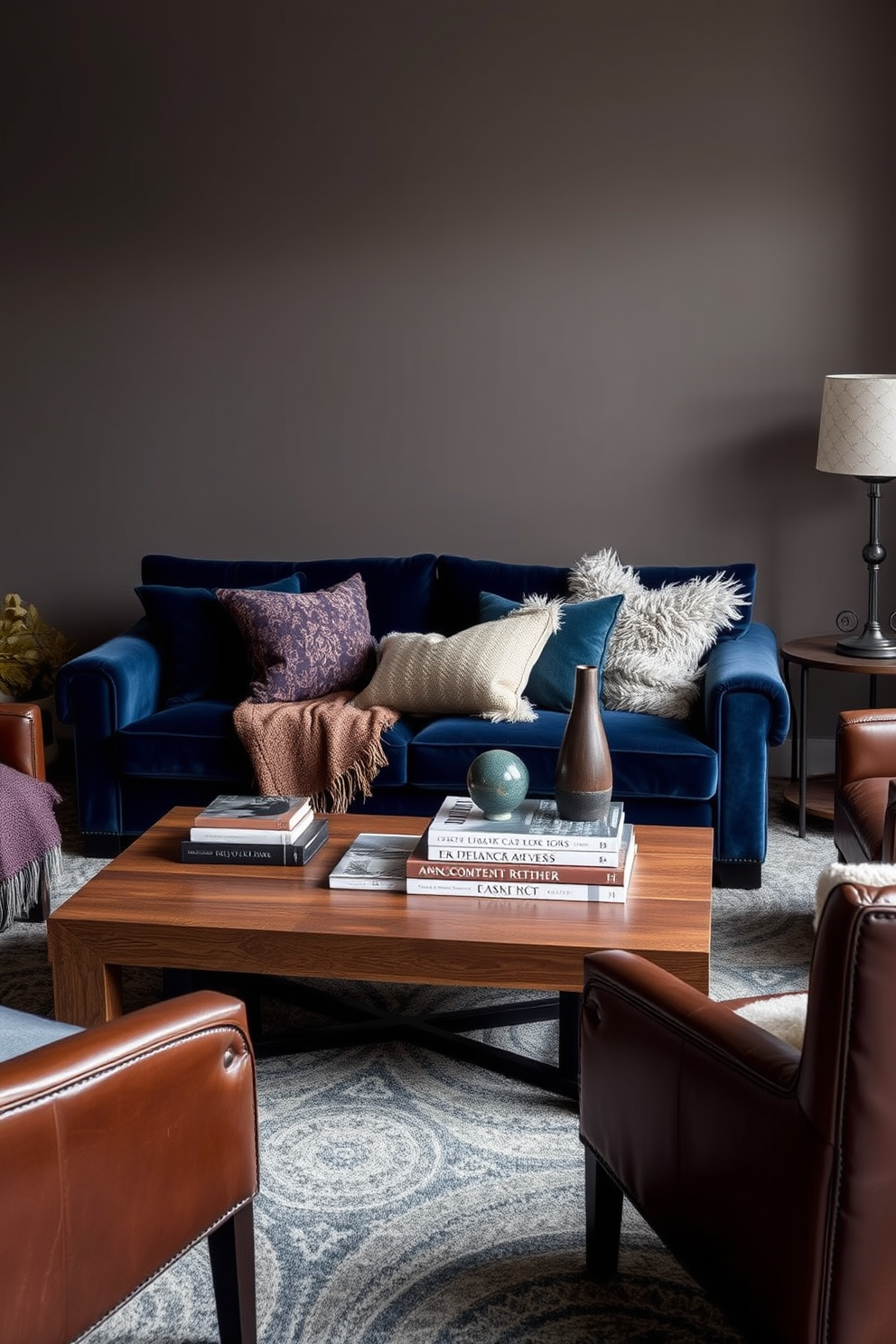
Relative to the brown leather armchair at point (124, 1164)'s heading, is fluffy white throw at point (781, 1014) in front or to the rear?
in front

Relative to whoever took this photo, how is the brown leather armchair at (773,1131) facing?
facing away from the viewer and to the left of the viewer

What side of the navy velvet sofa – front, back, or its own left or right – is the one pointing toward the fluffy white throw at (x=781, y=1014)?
front

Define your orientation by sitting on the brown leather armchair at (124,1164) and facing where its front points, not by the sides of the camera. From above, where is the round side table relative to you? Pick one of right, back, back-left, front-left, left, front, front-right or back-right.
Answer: front

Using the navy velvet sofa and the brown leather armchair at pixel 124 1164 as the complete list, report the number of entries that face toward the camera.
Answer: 1

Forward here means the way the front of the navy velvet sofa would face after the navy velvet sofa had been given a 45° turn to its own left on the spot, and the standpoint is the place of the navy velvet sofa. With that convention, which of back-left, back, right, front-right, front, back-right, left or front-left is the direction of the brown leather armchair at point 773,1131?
front-right

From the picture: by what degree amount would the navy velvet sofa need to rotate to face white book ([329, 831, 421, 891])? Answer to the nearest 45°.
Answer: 0° — it already faces it

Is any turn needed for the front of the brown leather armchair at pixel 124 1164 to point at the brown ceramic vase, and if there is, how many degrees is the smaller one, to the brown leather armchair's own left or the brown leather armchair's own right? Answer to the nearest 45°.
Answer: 0° — it already faces it

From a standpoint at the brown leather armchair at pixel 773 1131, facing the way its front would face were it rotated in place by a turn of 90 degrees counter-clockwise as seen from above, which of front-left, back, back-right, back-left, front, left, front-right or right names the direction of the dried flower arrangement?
right

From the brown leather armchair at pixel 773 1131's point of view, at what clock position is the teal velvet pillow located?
The teal velvet pillow is roughly at 1 o'clock from the brown leather armchair.

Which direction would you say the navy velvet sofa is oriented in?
toward the camera

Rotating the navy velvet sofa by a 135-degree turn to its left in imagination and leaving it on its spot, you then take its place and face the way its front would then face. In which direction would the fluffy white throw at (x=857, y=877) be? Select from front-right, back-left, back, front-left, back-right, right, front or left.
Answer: back-right

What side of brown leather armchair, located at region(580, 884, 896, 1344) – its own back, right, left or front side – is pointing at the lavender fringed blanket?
front

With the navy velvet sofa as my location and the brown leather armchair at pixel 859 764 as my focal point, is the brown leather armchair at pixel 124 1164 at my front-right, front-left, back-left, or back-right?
front-right
